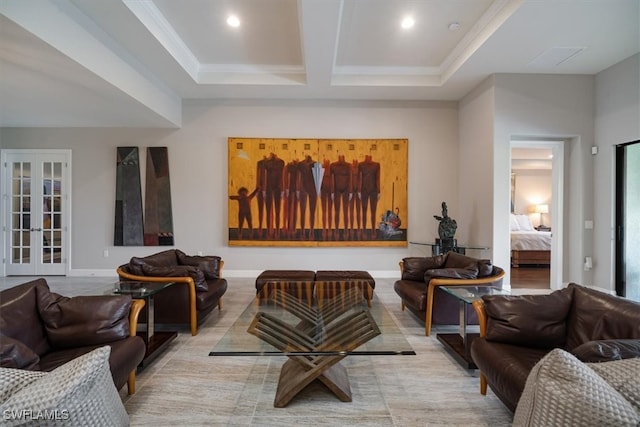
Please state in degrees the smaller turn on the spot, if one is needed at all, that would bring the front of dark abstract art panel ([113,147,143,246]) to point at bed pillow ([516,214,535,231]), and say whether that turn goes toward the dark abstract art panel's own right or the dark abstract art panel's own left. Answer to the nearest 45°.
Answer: approximately 90° to the dark abstract art panel's own left

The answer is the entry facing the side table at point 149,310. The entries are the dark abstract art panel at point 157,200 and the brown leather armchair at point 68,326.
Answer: the dark abstract art panel

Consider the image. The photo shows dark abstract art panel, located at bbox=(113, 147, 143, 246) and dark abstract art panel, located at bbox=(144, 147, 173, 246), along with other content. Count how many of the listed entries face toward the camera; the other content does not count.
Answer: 2

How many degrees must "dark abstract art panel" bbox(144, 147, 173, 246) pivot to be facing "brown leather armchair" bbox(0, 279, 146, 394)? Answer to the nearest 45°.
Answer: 0° — it already faces it

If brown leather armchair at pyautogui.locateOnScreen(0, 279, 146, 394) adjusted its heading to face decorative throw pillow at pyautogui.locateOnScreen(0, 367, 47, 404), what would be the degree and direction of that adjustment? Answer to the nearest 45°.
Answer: approximately 45° to its right

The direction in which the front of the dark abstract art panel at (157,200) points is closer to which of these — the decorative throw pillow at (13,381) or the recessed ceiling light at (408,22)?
the decorative throw pillow

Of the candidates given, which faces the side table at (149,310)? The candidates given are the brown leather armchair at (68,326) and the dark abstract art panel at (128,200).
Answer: the dark abstract art panel

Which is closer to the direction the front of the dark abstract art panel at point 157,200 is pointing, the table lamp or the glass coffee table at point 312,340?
the glass coffee table
